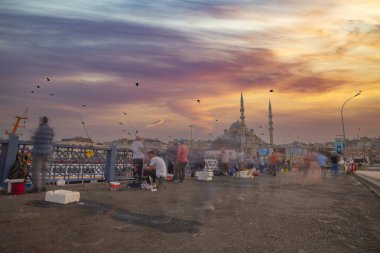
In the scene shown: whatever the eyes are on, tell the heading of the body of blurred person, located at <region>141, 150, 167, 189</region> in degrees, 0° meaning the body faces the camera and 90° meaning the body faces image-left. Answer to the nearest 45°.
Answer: approximately 90°

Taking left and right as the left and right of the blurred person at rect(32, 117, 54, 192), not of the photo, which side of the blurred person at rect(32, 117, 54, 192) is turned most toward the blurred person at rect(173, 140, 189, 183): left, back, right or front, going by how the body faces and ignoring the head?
right

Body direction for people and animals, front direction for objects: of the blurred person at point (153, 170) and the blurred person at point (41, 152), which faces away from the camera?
the blurred person at point (41, 152)

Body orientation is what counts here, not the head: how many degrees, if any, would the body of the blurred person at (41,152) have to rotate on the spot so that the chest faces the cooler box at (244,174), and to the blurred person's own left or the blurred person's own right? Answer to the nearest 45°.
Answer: approximately 90° to the blurred person's own right

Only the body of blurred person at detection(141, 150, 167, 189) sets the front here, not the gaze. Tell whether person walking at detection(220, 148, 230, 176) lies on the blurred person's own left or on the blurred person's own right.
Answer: on the blurred person's own right

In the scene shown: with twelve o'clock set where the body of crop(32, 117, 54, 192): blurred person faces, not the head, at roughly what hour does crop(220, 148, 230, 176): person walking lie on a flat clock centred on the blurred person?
The person walking is roughly at 2 o'clock from the blurred person.

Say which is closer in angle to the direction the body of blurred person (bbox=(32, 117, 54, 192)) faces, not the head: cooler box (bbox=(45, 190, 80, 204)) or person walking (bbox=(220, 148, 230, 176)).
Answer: the person walking

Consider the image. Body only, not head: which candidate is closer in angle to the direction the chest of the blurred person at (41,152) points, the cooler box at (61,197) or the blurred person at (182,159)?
the blurred person

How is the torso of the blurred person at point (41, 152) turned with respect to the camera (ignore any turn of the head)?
away from the camera
